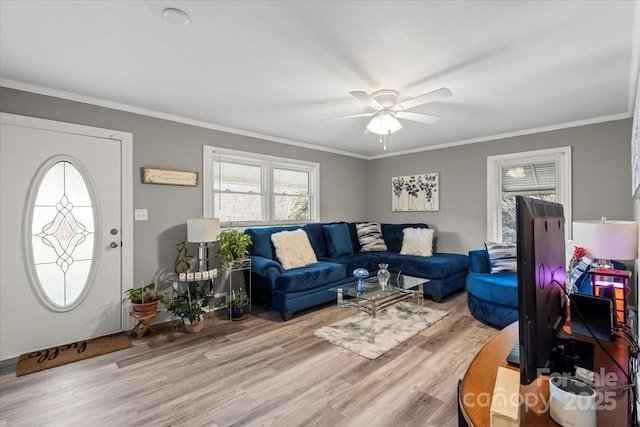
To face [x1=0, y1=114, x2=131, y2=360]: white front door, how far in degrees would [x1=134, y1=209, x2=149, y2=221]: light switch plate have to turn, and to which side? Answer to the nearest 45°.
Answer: approximately 90° to its right

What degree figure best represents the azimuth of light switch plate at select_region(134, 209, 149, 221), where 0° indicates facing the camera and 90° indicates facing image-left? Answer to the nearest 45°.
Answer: approximately 0°

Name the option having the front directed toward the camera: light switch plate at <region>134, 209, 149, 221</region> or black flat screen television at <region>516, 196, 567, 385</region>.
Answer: the light switch plate

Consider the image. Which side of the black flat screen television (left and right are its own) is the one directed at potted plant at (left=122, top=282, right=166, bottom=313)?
front

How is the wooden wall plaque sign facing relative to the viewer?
toward the camera

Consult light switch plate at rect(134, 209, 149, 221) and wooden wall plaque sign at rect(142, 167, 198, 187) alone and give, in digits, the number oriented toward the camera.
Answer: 2

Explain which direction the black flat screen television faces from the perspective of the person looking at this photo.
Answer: facing to the left of the viewer

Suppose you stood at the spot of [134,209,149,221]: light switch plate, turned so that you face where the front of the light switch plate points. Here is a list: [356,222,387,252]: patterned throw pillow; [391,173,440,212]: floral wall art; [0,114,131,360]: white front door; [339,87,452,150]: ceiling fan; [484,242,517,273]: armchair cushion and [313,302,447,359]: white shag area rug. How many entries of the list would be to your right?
1

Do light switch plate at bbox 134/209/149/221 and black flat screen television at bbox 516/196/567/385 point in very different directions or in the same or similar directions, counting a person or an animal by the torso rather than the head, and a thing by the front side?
very different directions

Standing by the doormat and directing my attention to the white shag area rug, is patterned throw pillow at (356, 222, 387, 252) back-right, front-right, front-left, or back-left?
front-left

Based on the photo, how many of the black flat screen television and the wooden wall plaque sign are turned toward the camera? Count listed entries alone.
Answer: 1

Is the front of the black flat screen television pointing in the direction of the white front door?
yes

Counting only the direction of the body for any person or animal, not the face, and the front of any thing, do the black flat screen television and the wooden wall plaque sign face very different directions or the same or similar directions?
very different directions

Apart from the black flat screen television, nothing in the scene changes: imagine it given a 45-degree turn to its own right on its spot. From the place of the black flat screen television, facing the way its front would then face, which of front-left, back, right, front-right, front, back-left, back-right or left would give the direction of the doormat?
front-left

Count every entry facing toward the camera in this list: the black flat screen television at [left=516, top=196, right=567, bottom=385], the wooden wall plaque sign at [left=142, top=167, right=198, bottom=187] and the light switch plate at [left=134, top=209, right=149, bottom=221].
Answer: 2
